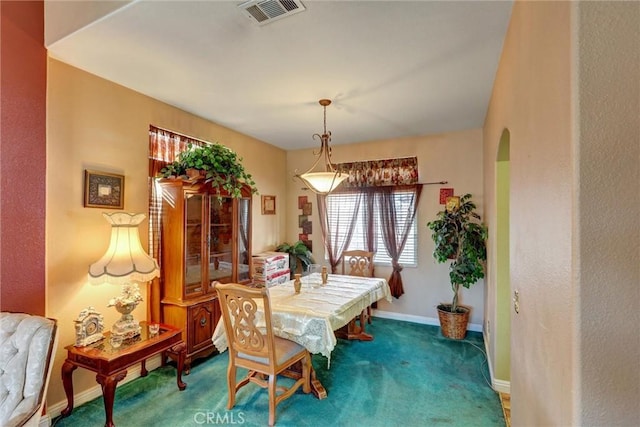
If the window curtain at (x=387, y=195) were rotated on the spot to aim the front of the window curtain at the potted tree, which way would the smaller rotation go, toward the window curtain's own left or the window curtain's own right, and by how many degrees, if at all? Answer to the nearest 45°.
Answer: approximately 45° to the window curtain's own left

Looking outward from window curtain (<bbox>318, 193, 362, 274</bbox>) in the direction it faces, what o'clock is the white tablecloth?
The white tablecloth is roughly at 12 o'clock from the window curtain.

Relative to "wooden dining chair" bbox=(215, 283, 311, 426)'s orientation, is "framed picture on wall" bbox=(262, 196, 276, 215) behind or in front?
in front

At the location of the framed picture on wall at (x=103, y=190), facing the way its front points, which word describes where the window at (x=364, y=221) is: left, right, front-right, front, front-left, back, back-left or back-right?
front-left

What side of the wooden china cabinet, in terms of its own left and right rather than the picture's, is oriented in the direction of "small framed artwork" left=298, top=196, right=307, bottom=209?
left

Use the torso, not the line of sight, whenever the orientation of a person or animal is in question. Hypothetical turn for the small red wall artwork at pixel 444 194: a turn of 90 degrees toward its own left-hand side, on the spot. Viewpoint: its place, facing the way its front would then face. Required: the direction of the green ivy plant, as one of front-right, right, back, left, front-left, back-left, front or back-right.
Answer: back-right

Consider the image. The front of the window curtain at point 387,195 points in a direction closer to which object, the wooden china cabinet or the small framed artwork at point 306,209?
the wooden china cabinet

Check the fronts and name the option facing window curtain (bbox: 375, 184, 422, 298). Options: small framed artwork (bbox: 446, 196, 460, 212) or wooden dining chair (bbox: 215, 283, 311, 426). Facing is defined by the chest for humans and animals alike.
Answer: the wooden dining chair

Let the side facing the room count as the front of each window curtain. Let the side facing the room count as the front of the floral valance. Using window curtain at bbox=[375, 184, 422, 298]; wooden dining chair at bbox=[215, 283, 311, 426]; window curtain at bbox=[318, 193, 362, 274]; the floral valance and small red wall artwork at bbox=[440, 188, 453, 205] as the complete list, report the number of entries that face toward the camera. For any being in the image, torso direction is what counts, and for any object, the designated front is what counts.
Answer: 4

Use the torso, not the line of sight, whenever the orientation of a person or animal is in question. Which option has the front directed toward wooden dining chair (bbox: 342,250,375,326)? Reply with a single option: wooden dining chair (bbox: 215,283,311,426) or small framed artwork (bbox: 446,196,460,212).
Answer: wooden dining chair (bbox: 215,283,311,426)

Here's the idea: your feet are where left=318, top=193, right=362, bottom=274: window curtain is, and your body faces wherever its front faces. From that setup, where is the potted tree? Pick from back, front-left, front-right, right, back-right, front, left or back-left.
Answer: front-left
